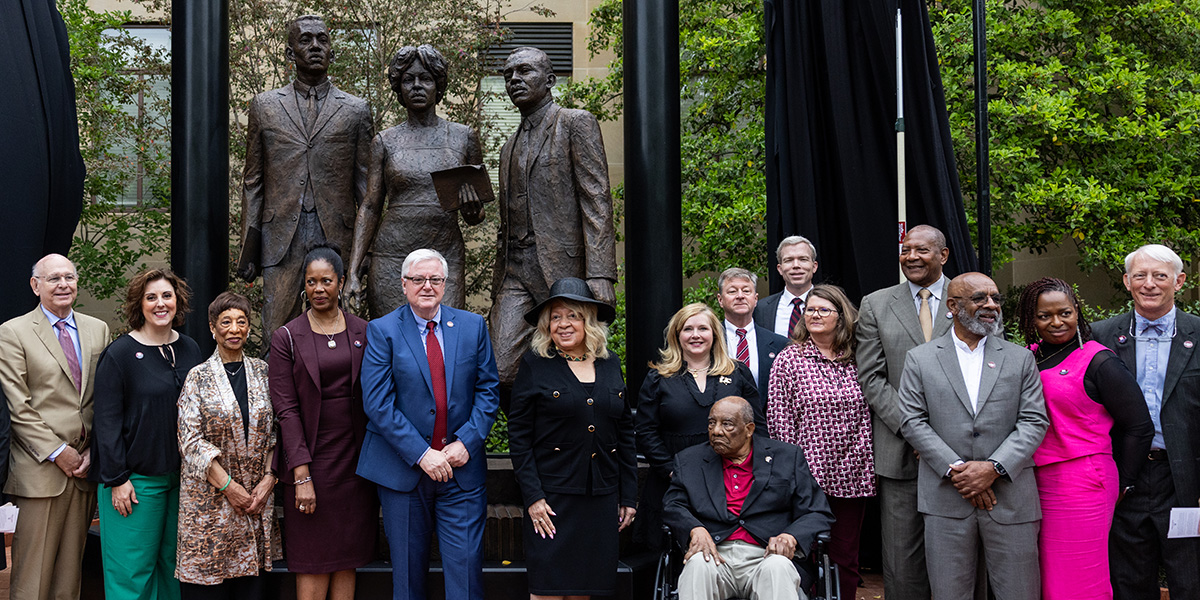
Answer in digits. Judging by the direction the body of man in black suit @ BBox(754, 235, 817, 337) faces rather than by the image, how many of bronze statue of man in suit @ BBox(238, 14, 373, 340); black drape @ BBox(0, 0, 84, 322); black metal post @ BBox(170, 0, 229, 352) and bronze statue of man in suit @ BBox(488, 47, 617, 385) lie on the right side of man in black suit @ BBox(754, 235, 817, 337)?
4

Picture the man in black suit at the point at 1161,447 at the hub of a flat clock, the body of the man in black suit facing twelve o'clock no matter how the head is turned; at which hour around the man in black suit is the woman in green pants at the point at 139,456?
The woman in green pants is roughly at 2 o'clock from the man in black suit.

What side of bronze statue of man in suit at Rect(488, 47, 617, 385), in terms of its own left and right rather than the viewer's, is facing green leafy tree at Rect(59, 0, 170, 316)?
right

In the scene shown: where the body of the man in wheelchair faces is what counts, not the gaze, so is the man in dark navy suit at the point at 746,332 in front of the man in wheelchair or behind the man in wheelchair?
behind

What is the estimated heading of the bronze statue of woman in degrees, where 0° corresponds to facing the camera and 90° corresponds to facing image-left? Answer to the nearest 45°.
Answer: approximately 0°

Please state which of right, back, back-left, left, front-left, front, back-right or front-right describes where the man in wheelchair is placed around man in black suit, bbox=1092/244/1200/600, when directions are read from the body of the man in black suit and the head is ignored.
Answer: front-right

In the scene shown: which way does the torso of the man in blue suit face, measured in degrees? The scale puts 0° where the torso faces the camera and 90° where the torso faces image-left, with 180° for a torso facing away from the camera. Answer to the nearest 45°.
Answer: approximately 0°

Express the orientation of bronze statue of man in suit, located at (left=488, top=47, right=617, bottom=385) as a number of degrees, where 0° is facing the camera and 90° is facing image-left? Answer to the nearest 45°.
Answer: approximately 45°
